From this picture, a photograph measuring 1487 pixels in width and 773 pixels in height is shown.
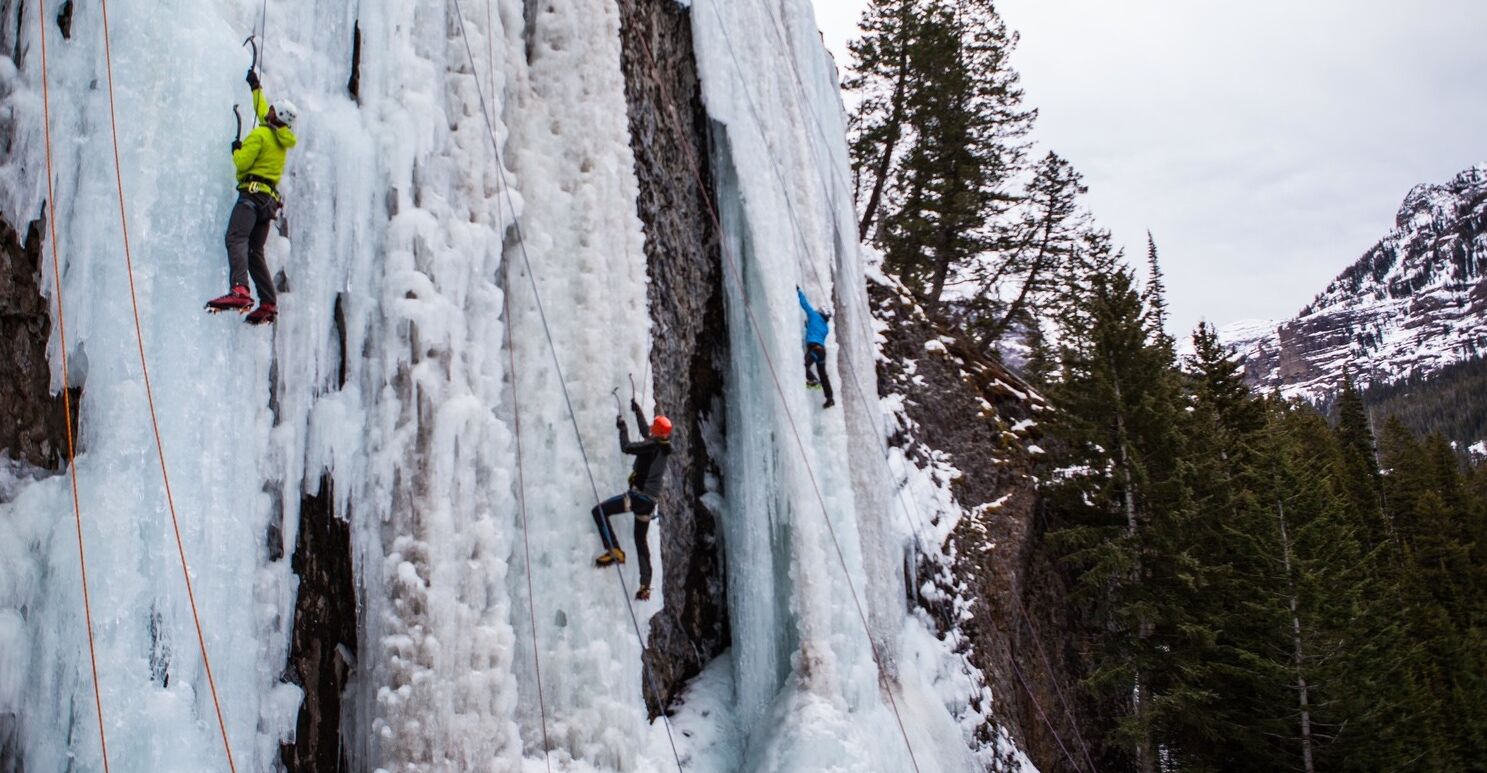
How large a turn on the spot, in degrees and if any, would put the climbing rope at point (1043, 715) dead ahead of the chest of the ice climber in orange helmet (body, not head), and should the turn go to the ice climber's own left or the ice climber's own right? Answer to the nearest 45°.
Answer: approximately 90° to the ice climber's own right

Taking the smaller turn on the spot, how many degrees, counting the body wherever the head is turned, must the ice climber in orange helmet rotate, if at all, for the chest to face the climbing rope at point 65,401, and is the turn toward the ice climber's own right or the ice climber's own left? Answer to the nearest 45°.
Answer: approximately 90° to the ice climber's own left

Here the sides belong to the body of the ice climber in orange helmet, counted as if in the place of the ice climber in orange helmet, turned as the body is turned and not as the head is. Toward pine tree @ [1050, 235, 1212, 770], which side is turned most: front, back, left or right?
right

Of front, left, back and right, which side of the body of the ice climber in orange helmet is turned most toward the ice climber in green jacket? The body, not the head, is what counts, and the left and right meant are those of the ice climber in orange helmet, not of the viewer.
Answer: left

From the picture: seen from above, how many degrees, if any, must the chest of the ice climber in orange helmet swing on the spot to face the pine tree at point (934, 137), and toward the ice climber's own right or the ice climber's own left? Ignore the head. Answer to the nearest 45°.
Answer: approximately 90° to the ice climber's own right

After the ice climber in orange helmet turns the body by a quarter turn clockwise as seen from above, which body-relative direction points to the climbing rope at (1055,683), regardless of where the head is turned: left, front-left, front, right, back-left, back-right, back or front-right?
front

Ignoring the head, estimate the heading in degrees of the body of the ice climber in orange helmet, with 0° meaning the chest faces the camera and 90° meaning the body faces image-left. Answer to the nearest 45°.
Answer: approximately 135°

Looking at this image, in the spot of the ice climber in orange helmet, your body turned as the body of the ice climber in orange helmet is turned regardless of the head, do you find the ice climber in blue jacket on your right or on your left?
on your right

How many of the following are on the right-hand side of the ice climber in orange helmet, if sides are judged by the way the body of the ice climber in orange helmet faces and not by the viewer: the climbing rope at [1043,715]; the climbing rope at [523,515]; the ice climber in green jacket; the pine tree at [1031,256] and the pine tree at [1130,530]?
3
